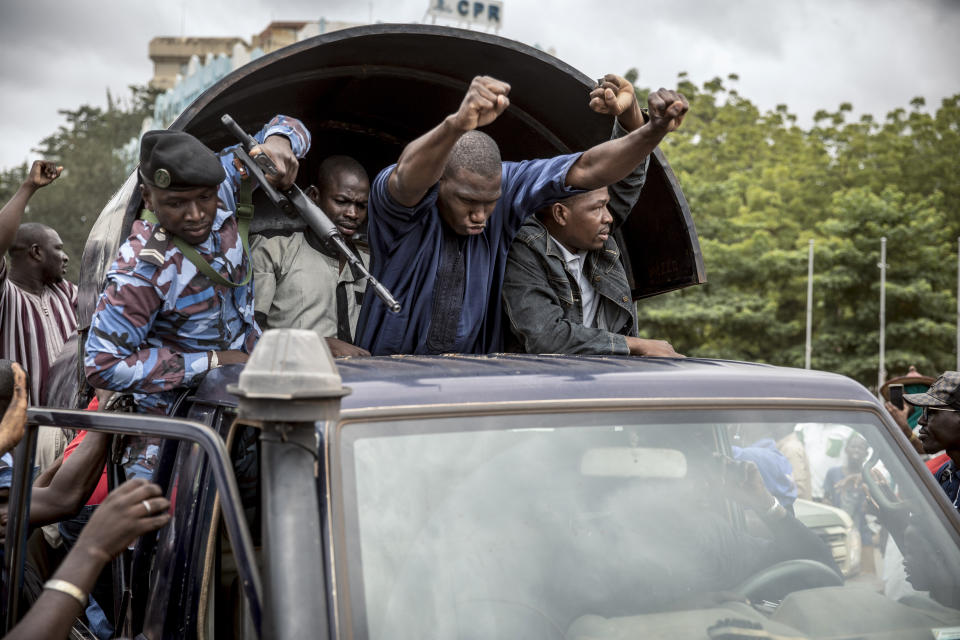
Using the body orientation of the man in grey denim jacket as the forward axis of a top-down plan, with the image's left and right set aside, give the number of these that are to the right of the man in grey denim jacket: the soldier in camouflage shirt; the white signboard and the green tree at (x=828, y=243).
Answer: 1

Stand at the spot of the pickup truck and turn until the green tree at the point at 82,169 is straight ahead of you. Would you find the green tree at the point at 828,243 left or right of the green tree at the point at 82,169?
right

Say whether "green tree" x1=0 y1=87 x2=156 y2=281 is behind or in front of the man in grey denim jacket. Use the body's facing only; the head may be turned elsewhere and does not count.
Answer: behind

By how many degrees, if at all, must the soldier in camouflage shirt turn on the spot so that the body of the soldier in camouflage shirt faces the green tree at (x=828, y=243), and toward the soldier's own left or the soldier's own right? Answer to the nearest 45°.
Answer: approximately 90° to the soldier's own left

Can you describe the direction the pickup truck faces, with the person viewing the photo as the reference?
facing the viewer and to the right of the viewer

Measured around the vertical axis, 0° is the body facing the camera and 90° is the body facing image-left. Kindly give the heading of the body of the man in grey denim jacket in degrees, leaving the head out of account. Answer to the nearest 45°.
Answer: approximately 315°

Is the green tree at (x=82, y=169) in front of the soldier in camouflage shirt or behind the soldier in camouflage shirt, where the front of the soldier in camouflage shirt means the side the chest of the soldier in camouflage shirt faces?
behind

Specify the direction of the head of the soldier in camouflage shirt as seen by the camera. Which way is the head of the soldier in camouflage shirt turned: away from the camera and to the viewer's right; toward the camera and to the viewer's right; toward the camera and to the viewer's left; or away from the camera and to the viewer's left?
toward the camera and to the viewer's right

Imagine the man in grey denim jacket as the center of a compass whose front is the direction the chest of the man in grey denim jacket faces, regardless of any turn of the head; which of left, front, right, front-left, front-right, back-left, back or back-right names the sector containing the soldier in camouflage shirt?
right

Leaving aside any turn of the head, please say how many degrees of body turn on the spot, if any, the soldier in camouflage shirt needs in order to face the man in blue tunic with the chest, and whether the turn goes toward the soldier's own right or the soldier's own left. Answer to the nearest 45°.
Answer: approximately 90° to the soldier's own left
